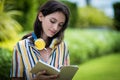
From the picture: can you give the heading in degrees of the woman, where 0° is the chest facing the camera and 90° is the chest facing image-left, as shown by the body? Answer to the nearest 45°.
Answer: approximately 315°
